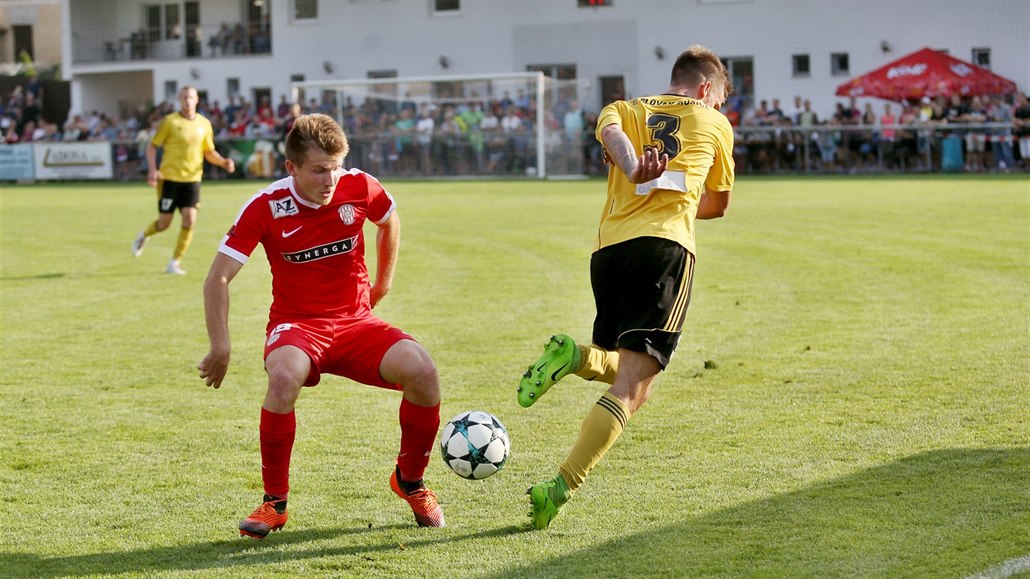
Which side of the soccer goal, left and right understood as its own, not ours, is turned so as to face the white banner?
right

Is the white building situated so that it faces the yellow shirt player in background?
yes

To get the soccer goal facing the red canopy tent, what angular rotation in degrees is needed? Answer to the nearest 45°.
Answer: approximately 135° to its left

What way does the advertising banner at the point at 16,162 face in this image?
toward the camera

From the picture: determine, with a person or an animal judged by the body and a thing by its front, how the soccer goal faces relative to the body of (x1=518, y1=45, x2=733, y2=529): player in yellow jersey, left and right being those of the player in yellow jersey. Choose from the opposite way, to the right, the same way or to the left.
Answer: the opposite way

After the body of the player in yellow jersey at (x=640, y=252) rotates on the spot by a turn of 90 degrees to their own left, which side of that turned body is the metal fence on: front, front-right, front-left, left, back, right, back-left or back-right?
front-right

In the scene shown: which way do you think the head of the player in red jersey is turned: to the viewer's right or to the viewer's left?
to the viewer's right

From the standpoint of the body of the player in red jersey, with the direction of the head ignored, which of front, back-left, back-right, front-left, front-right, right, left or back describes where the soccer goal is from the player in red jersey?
back

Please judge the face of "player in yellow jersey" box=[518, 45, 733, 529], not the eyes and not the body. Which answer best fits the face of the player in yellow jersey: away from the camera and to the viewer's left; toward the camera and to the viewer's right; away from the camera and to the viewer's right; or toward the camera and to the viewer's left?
away from the camera and to the viewer's right

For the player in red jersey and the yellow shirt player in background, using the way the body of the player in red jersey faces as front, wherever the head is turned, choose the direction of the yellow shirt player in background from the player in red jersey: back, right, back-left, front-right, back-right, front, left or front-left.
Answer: back

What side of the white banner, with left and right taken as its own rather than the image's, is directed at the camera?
front

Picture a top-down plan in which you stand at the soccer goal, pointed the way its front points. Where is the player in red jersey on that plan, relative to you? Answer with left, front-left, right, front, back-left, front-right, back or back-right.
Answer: front-left

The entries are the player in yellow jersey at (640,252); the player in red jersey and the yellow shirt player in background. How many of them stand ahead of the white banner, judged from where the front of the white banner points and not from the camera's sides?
3

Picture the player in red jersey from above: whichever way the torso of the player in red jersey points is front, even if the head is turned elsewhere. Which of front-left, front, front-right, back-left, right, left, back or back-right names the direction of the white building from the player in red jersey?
back

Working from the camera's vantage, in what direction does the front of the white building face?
facing the viewer

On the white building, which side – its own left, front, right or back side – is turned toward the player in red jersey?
front
